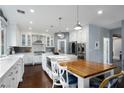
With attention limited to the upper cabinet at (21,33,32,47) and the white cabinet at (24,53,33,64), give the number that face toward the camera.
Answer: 2

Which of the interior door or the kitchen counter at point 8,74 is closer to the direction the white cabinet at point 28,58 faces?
the kitchen counter

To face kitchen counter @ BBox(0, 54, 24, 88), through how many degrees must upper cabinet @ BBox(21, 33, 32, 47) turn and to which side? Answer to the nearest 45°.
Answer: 0° — it already faces it

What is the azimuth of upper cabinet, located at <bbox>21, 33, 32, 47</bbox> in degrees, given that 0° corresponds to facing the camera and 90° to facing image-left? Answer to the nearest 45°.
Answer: approximately 0°

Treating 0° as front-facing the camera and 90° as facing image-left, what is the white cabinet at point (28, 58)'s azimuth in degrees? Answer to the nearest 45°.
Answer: approximately 0°

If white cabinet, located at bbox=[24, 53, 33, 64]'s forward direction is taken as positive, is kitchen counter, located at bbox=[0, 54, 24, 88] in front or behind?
in front

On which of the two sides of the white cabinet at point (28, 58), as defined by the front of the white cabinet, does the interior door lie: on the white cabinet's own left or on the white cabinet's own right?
on the white cabinet's own left
